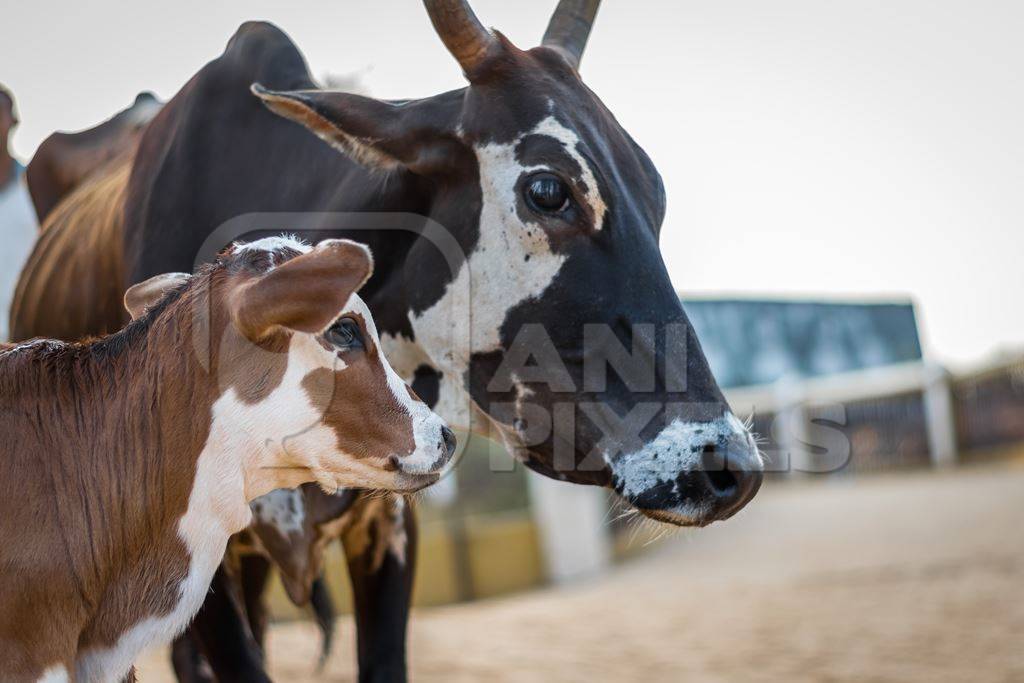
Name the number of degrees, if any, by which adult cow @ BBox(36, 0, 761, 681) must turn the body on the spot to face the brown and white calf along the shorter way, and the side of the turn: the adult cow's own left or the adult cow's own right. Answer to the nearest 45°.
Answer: approximately 90° to the adult cow's own right

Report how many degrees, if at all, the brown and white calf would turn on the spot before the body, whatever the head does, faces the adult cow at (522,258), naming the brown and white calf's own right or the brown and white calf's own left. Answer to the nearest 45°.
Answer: approximately 45° to the brown and white calf's own left

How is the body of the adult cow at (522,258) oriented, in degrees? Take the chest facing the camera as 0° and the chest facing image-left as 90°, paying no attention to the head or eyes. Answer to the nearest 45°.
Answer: approximately 315°

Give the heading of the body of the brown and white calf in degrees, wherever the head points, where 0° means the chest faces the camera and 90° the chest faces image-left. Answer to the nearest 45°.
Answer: approximately 270°
